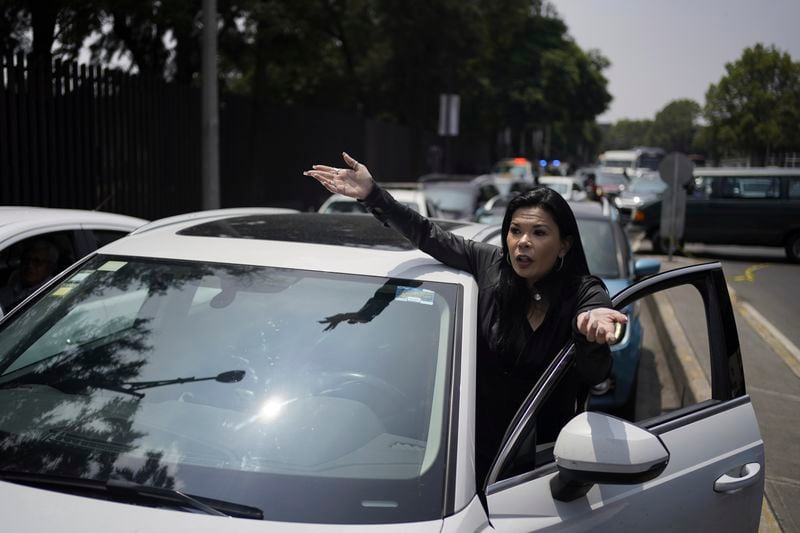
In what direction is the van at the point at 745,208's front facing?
to the viewer's left

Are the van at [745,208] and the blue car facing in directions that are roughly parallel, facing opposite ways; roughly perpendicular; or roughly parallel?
roughly perpendicular

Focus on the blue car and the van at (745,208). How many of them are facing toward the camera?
1

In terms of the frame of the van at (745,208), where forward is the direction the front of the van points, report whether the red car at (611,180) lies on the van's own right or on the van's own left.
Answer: on the van's own right

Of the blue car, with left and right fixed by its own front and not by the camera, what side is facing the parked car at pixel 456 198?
back

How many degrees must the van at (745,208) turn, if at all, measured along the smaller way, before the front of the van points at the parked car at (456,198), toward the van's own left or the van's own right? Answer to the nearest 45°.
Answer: approximately 45° to the van's own left

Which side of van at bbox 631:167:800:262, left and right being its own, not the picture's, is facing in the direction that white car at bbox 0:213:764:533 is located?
left

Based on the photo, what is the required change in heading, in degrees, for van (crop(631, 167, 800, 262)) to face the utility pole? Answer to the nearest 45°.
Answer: approximately 45° to its left
